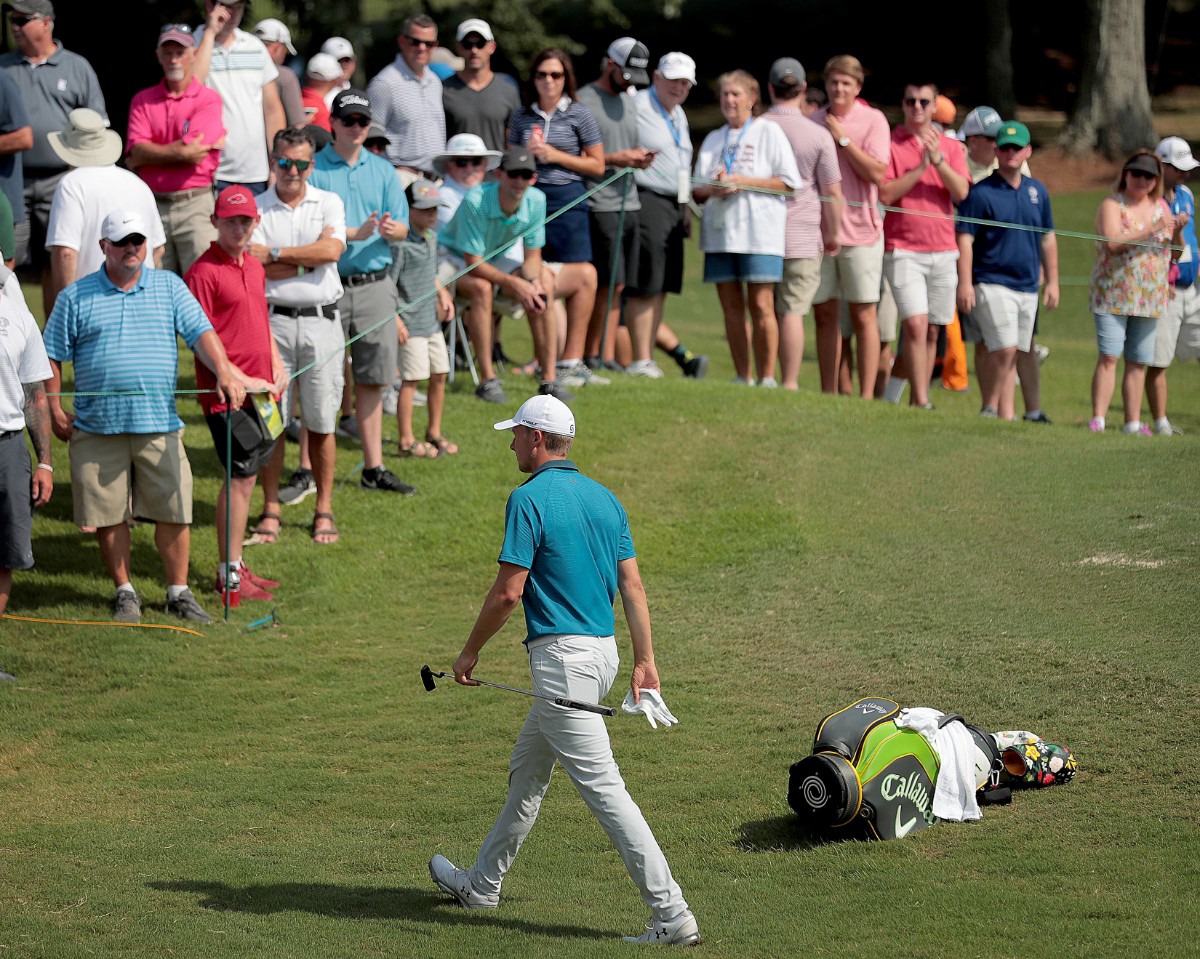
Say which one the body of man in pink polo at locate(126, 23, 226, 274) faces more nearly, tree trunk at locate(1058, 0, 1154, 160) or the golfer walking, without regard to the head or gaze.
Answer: the golfer walking

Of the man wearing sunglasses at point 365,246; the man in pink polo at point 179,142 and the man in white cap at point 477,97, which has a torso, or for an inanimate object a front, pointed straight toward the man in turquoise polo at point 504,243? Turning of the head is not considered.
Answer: the man in white cap

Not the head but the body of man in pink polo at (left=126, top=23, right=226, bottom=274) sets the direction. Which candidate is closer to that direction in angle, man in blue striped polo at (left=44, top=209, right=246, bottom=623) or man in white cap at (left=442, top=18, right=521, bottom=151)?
the man in blue striped polo

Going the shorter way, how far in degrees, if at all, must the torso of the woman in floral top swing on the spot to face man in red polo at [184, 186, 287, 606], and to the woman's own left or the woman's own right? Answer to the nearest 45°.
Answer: approximately 45° to the woman's own right

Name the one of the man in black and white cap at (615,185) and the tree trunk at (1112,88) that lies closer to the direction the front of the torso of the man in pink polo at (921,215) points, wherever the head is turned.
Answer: the man in black and white cap

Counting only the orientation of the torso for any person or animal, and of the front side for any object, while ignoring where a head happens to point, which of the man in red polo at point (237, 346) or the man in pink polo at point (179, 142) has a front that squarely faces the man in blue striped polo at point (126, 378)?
the man in pink polo

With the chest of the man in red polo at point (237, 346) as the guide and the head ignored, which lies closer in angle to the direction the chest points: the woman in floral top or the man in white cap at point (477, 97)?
the woman in floral top

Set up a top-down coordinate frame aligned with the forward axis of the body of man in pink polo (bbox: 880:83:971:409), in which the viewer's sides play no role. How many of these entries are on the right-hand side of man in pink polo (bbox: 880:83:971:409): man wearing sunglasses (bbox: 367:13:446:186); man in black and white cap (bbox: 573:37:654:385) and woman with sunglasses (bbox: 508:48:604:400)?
3
